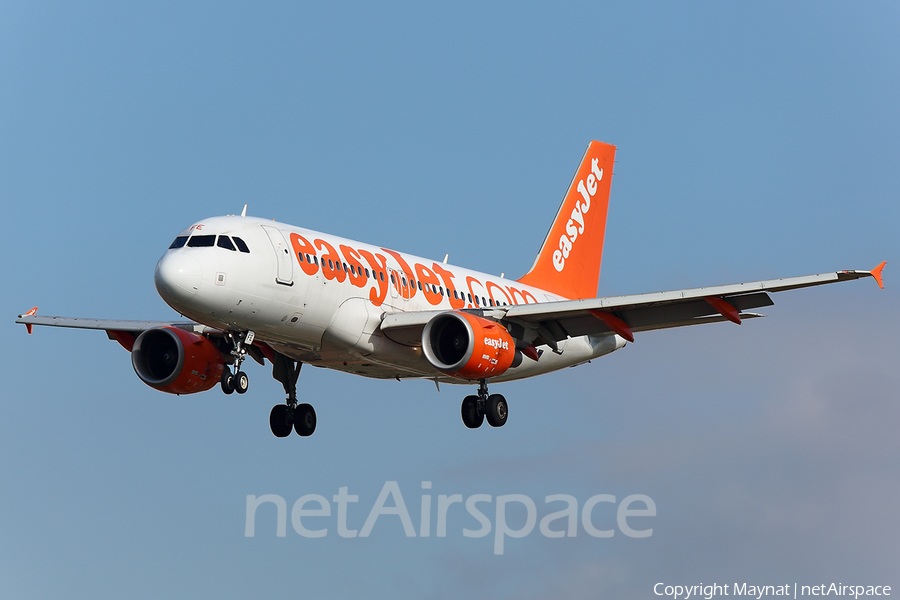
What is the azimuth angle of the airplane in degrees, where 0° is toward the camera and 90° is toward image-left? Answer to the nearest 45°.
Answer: approximately 45°
